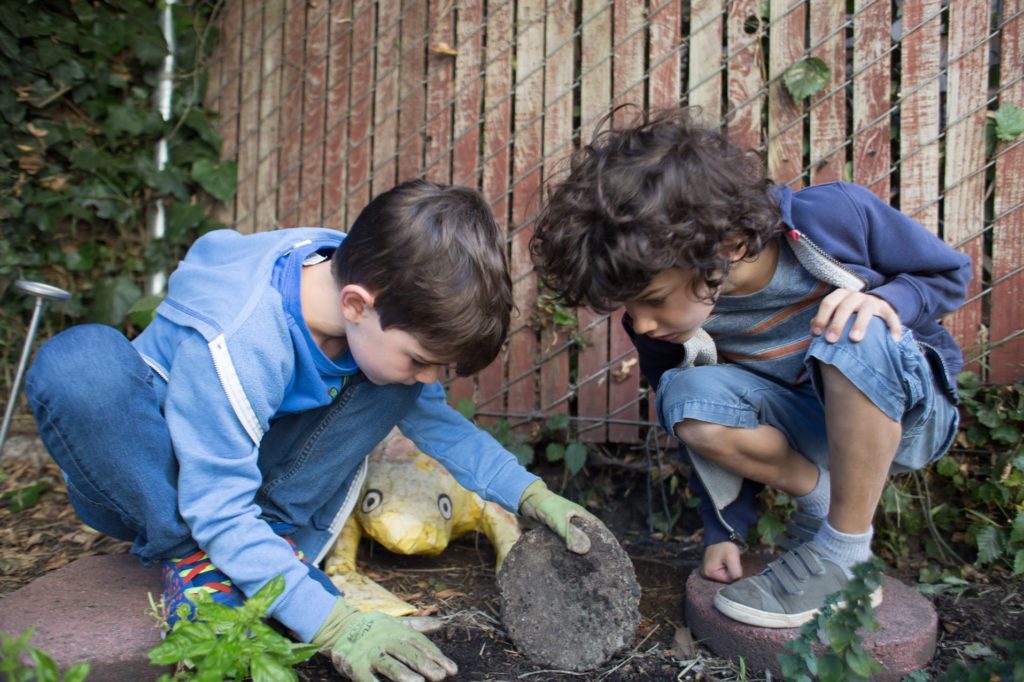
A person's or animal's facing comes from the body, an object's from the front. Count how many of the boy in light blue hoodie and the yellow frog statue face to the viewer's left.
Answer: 0

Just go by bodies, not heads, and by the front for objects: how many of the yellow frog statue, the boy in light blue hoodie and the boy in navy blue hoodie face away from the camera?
0

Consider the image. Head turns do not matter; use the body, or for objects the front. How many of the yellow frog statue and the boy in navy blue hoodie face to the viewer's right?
0

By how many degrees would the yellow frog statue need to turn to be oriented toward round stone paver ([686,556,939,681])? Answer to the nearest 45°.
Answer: approximately 45° to its left

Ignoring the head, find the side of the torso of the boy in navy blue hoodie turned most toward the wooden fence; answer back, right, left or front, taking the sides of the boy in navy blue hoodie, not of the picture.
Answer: right

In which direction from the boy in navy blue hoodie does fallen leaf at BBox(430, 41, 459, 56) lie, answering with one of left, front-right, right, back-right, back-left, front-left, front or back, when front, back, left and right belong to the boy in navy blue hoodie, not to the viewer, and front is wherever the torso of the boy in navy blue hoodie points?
right

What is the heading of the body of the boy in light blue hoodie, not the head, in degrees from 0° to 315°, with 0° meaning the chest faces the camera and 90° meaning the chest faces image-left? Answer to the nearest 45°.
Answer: approximately 315°

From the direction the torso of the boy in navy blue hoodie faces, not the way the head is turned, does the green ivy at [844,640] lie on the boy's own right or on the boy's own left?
on the boy's own left

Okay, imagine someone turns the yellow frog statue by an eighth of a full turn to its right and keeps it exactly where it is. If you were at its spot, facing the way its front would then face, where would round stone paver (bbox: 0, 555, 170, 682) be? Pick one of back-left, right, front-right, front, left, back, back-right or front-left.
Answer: front

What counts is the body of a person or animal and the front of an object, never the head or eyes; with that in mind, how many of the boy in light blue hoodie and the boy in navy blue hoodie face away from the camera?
0

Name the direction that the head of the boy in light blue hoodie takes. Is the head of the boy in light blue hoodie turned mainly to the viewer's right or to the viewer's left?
to the viewer's right

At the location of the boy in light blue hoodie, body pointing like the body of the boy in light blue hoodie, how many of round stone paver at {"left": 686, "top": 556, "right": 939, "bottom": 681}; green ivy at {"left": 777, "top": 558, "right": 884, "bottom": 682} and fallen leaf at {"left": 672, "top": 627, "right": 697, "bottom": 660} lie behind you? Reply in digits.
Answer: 0

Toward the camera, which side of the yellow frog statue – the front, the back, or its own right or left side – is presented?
front
